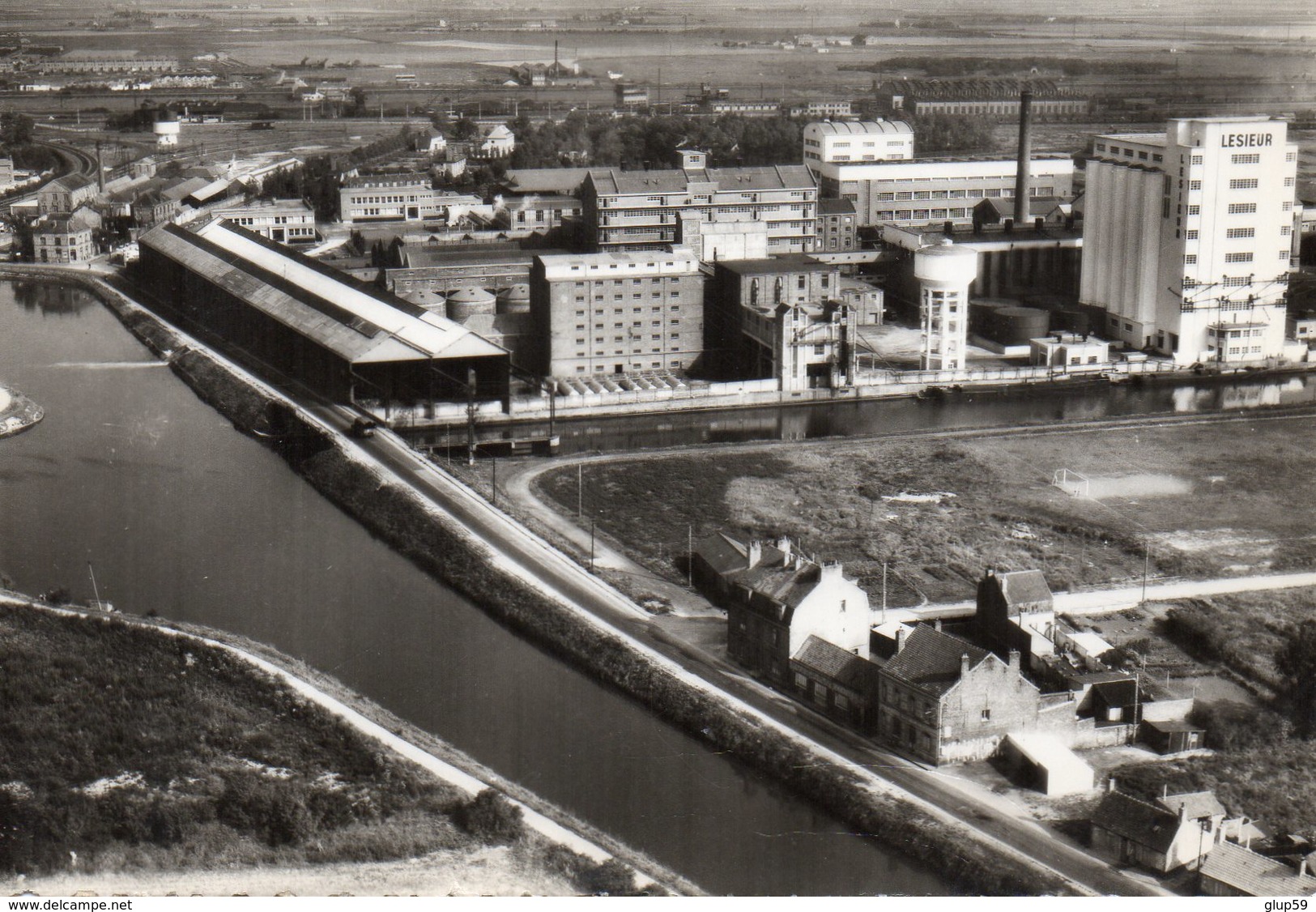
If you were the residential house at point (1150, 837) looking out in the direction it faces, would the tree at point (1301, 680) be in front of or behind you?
behind

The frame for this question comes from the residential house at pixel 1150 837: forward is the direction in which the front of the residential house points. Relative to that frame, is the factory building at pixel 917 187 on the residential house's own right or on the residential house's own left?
on the residential house's own right

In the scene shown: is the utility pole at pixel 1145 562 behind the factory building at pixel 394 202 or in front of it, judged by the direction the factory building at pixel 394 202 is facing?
in front

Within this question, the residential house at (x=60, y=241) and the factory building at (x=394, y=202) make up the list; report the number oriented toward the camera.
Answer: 2

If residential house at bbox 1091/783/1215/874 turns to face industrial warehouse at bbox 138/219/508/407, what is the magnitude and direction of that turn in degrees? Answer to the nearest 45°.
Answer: approximately 90° to its right

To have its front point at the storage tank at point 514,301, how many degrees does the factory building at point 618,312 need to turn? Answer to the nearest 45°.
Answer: approximately 135° to its right

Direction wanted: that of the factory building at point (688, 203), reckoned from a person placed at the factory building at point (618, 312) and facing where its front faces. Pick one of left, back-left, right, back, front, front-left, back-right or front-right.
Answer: back

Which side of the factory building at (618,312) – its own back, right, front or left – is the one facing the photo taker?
front

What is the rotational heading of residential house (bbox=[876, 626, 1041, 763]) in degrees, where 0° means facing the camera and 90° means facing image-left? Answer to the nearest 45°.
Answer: approximately 45°

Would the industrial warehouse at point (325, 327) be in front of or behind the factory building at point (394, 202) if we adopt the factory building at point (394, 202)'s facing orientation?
in front

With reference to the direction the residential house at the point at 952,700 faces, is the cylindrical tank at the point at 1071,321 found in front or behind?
behind

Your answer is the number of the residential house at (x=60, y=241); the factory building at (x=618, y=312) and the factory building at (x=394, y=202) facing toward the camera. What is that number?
3

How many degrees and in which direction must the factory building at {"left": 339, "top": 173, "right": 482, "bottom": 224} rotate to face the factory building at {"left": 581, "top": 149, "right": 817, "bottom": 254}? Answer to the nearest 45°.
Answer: approximately 45° to its left

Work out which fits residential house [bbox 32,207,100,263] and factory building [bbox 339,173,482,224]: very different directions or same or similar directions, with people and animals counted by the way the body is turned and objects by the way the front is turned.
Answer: same or similar directions

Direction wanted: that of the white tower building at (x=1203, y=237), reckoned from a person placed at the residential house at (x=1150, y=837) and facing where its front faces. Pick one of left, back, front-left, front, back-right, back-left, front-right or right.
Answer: back-right

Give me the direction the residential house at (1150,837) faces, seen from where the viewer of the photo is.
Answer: facing the viewer and to the left of the viewer

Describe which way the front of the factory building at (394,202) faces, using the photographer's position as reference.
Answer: facing the viewer

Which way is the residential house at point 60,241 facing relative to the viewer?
toward the camera
